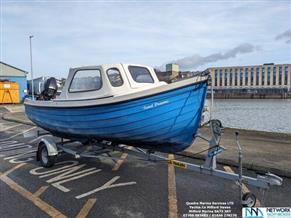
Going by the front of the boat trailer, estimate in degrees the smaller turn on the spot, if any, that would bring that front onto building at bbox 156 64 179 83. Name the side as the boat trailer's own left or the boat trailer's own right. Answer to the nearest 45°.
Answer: approximately 135° to the boat trailer's own left

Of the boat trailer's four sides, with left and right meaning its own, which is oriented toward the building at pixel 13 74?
back

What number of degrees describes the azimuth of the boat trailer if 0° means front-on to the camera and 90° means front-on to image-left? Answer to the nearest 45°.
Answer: approximately 315°

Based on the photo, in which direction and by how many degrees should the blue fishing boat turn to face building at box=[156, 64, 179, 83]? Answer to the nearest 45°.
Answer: approximately 90° to its left

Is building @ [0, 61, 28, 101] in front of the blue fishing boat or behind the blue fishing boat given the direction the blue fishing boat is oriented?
behind
